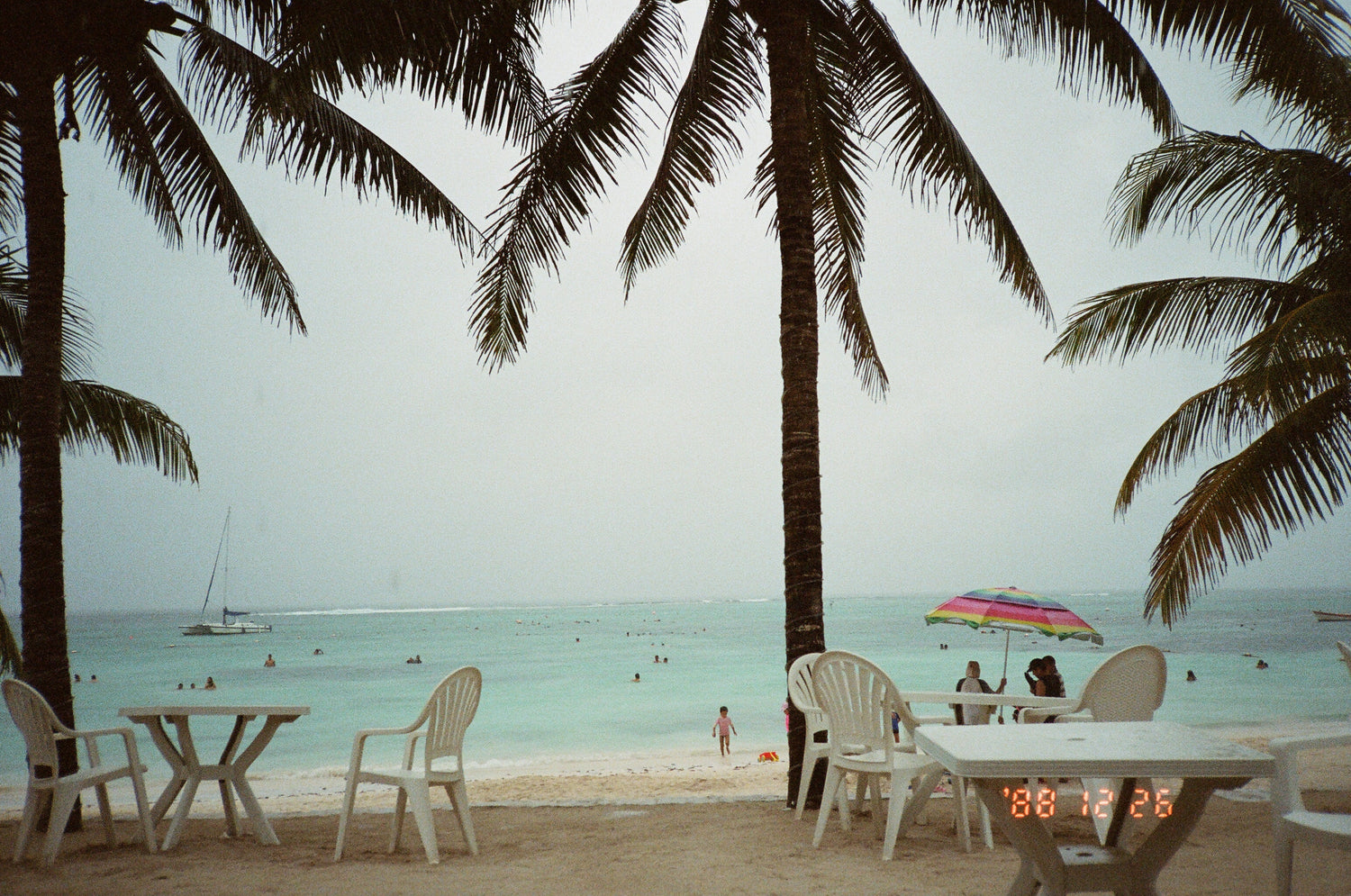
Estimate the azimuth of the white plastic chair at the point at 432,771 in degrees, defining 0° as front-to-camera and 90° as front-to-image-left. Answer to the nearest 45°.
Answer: approximately 135°

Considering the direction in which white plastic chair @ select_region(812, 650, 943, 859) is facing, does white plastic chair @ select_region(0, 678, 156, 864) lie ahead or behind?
behind

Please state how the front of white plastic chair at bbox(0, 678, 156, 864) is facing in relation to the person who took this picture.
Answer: facing away from the viewer and to the right of the viewer

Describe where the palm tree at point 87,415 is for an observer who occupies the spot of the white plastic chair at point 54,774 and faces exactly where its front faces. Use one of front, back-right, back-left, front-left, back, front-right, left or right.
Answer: front-left

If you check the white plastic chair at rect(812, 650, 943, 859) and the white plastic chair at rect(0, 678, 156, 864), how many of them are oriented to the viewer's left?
0

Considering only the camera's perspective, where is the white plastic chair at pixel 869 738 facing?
facing away from the viewer and to the right of the viewer

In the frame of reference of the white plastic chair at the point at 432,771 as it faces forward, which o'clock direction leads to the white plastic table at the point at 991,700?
The white plastic table is roughly at 5 o'clock from the white plastic chair.
